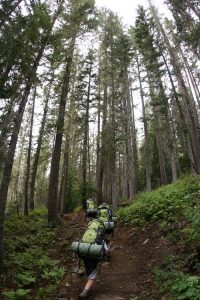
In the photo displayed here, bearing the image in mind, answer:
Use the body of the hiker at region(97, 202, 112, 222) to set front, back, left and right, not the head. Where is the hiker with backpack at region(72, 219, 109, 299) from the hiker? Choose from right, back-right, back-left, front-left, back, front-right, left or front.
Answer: back

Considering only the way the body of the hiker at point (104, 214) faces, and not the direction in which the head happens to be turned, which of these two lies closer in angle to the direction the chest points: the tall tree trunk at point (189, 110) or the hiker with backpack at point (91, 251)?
the tall tree trunk

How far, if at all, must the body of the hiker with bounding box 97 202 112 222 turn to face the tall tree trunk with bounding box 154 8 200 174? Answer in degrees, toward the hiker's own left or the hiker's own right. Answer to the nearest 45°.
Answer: approximately 45° to the hiker's own right

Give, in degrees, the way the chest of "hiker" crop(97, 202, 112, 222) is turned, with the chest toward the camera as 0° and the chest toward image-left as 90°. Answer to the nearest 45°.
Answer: approximately 180°
